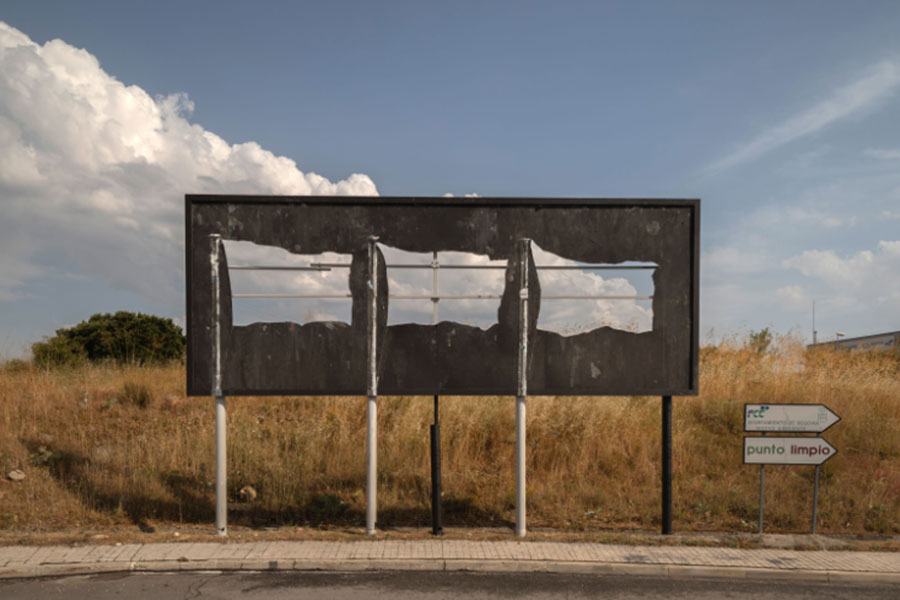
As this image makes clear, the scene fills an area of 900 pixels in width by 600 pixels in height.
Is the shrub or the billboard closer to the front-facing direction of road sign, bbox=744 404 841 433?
the billboard

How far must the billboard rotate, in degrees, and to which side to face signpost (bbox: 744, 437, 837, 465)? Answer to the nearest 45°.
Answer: approximately 90° to its left

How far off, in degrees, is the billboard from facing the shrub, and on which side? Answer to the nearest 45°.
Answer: approximately 135° to its right

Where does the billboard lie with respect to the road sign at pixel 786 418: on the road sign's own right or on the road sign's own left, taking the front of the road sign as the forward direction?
on the road sign's own right

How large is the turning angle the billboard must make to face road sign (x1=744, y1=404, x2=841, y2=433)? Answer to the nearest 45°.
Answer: approximately 90° to its left

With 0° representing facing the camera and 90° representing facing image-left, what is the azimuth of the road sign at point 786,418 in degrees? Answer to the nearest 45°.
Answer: approximately 0°

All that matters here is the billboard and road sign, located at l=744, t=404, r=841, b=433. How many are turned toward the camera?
2

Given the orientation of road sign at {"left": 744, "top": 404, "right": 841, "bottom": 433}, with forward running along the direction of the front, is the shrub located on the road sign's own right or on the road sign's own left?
on the road sign's own right

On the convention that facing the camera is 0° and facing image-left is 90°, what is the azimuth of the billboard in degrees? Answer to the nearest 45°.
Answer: approximately 0°

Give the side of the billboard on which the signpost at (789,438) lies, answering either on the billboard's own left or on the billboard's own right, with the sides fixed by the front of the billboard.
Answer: on the billboard's own left

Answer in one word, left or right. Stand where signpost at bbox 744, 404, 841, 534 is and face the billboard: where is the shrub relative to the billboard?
right
